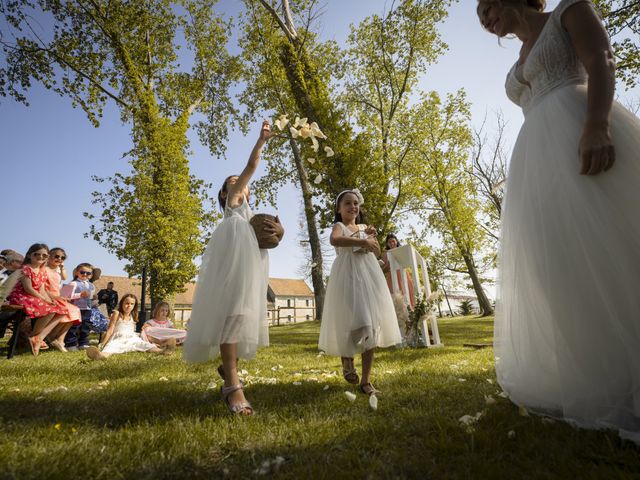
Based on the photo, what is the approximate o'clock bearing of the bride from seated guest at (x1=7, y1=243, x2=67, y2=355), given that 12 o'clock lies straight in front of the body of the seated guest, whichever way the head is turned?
The bride is roughly at 1 o'clock from the seated guest.

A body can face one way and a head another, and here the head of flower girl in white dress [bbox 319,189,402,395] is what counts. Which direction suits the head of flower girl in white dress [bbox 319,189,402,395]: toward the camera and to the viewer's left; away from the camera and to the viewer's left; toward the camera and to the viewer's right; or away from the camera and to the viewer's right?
toward the camera and to the viewer's right

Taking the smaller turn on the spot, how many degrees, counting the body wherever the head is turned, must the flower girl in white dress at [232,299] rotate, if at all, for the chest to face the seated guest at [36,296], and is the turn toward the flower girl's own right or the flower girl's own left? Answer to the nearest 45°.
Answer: approximately 135° to the flower girl's own left

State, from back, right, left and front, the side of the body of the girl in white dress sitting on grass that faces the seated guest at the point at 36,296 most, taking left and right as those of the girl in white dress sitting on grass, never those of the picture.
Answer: right

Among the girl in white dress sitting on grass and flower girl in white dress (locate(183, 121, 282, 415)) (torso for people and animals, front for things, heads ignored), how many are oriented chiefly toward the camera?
1

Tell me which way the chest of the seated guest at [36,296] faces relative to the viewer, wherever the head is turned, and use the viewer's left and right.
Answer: facing the viewer and to the right of the viewer

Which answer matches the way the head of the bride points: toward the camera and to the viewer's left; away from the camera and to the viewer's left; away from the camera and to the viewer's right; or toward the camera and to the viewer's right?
toward the camera and to the viewer's left

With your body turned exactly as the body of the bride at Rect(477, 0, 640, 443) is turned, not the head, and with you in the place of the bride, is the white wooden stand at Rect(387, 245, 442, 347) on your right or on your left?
on your right

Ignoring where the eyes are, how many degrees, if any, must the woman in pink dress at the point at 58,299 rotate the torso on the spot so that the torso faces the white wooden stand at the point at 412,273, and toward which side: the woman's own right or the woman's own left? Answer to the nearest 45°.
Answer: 0° — they already face it

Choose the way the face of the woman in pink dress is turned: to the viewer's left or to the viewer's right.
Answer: to the viewer's right

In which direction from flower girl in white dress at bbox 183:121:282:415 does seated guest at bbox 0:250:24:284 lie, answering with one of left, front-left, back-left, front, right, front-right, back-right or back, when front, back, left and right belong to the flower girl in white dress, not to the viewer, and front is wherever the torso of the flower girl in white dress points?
back-left

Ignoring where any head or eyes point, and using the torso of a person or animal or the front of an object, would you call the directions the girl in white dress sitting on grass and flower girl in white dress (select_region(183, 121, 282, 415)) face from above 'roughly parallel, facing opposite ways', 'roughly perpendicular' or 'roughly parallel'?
roughly perpendicular

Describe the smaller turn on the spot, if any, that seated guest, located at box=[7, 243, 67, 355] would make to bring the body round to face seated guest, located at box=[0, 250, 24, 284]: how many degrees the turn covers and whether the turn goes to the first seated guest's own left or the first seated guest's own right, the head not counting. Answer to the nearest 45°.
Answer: approximately 135° to the first seated guest's own left

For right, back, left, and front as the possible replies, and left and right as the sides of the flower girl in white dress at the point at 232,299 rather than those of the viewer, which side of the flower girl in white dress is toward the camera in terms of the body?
right
